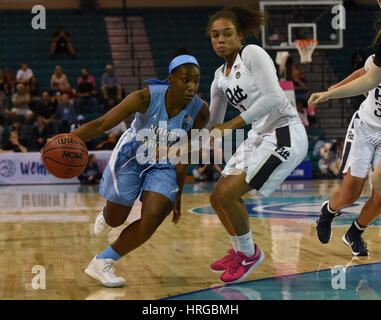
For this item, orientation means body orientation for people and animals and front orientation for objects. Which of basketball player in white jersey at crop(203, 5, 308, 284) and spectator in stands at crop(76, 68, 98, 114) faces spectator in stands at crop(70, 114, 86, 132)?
spectator in stands at crop(76, 68, 98, 114)

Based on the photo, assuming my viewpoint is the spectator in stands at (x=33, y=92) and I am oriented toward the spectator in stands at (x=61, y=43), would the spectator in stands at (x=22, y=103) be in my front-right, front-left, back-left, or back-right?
back-left

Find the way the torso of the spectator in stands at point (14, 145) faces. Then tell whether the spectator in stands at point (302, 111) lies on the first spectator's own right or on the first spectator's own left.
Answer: on the first spectator's own left

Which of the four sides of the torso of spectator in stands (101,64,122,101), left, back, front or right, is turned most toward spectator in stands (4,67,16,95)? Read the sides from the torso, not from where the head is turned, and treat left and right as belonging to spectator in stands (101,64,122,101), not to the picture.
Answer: right

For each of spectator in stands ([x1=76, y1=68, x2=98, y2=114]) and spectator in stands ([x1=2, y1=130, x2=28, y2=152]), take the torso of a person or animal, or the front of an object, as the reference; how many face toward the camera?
2

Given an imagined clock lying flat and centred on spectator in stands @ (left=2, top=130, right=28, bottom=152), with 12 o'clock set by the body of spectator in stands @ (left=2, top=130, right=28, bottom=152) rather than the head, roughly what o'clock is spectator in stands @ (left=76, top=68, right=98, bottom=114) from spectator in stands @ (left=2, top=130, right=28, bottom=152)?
spectator in stands @ (left=76, top=68, right=98, bottom=114) is roughly at 8 o'clock from spectator in stands @ (left=2, top=130, right=28, bottom=152).

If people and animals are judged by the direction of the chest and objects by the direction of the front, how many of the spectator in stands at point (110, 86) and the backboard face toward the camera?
2

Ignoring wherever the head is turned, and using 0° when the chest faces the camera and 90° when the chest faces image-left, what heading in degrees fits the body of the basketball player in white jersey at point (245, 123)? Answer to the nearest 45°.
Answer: approximately 45°

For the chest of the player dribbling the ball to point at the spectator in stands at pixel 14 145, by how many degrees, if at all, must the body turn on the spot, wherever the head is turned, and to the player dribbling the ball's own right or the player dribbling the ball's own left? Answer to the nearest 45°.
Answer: approximately 135° to the player dribbling the ball's own left

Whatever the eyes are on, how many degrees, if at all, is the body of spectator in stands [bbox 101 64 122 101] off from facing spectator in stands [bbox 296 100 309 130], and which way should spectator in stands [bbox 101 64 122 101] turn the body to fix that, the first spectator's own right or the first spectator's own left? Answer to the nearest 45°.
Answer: approximately 90° to the first spectator's own left

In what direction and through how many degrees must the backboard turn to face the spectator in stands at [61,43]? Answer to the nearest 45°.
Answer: approximately 90° to its right

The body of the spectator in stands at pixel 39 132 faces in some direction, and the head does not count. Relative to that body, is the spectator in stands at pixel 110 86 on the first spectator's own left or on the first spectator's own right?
on the first spectator's own left

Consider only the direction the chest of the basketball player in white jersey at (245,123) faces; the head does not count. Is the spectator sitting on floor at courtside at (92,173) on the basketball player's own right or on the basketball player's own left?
on the basketball player's own right
